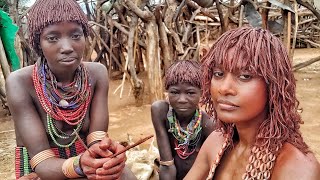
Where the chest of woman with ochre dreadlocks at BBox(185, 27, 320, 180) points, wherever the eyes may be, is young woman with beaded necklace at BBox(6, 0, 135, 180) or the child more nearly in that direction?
the young woman with beaded necklace

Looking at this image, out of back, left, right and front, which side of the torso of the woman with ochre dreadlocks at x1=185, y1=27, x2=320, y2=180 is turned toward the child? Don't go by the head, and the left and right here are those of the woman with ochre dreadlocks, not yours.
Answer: right

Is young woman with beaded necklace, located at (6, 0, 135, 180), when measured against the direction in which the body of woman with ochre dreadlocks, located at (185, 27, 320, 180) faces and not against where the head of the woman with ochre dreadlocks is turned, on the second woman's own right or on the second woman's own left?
on the second woman's own right

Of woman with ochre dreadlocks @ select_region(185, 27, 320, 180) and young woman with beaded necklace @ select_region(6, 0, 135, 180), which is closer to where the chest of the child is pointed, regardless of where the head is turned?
the woman with ochre dreadlocks

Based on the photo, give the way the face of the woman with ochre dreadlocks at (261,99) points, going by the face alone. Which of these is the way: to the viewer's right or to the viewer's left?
to the viewer's left

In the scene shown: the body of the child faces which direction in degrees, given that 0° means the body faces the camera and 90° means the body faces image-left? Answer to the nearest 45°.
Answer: approximately 0°

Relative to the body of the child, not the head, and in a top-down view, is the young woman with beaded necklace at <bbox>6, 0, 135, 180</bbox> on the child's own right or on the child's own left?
on the child's own right

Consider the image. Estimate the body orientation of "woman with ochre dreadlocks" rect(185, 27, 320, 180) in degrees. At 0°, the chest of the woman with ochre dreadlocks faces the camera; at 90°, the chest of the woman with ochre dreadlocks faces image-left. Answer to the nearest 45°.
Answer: approximately 45°

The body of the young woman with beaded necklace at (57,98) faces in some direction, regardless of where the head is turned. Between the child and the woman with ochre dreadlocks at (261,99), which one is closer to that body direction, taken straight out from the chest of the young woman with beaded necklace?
the woman with ochre dreadlocks

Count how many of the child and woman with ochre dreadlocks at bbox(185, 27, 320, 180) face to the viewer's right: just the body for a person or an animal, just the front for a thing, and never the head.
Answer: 0
